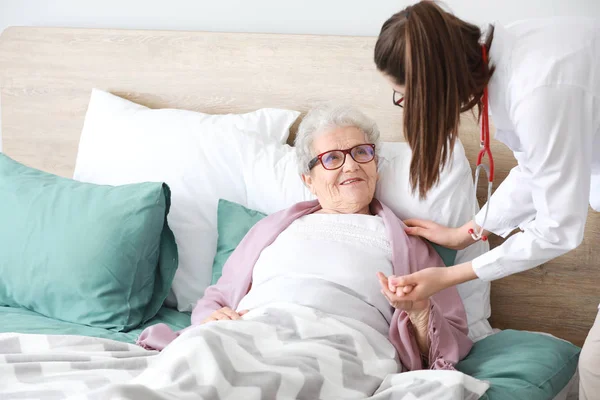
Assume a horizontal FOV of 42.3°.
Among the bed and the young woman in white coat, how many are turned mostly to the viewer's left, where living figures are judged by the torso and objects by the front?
1

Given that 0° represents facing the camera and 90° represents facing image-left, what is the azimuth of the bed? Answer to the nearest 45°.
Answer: approximately 0°

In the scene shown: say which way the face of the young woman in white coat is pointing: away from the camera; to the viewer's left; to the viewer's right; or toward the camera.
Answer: to the viewer's left

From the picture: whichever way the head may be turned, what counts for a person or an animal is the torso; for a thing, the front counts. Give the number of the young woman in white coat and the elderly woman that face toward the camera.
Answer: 1

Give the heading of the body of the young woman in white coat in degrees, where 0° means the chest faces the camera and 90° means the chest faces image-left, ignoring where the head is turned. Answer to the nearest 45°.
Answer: approximately 90°

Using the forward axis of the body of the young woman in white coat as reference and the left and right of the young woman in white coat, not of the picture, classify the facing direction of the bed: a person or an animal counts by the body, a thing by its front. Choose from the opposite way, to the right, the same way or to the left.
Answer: to the left

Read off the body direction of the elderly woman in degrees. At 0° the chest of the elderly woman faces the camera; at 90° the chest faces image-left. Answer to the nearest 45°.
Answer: approximately 0°

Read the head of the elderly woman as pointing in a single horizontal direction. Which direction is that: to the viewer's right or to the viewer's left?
to the viewer's right

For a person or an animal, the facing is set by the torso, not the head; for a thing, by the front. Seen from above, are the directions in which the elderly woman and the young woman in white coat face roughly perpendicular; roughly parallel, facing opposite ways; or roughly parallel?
roughly perpendicular

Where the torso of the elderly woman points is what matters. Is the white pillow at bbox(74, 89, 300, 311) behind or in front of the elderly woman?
behind
